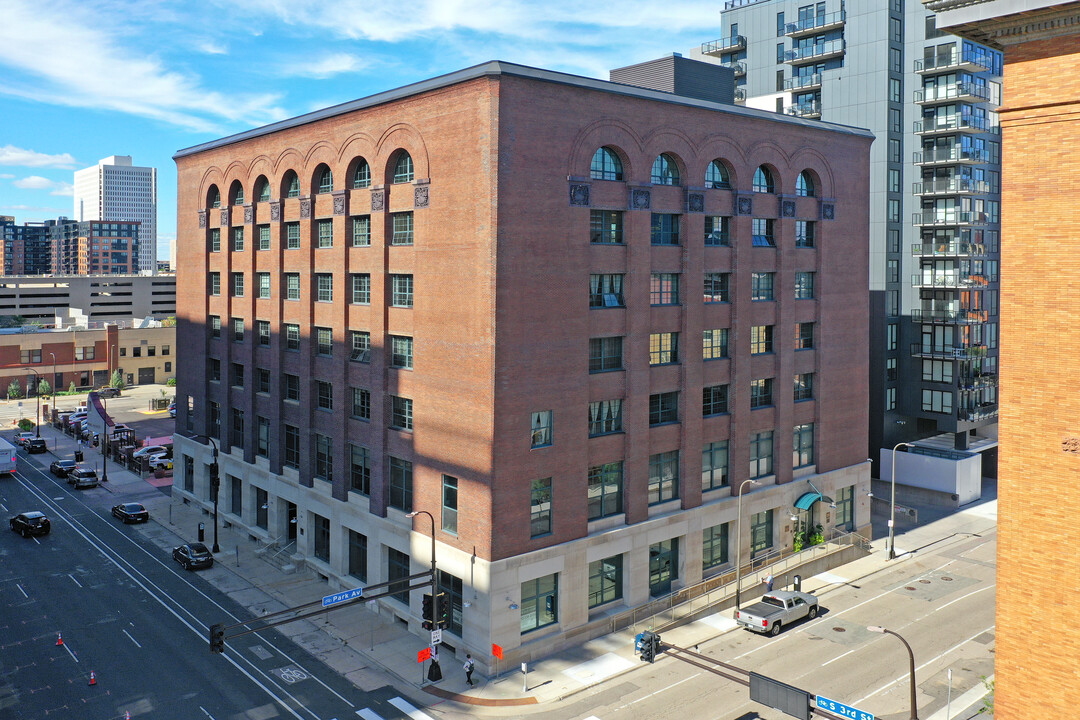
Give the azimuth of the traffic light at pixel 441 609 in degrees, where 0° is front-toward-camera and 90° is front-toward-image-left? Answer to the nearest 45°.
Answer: approximately 315°

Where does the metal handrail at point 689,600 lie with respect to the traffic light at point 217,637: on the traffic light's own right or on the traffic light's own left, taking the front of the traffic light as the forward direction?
on the traffic light's own left

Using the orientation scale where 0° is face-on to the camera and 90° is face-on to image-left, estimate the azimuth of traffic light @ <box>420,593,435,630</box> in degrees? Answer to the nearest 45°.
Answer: approximately 45°

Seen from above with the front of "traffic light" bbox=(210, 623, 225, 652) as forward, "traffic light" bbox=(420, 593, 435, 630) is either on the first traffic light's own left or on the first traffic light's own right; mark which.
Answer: on the first traffic light's own left

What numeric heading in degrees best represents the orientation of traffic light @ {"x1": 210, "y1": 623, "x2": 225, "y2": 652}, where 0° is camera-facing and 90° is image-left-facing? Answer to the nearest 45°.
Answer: approximately 315°
